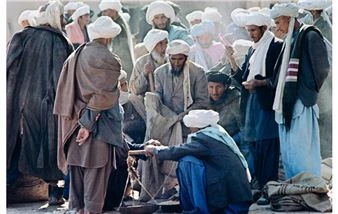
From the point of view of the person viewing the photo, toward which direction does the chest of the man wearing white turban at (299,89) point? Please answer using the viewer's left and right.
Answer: facing to the left of the viewer

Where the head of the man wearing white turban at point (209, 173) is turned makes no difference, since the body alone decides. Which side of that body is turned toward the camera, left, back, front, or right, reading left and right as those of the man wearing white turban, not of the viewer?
left

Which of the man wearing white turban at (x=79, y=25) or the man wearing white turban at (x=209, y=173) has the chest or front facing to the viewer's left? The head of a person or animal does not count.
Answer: the man wearing white turban at (x=209, y=173)

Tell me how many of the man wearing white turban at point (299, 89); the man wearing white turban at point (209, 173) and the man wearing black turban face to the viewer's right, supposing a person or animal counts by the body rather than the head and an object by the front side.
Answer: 0

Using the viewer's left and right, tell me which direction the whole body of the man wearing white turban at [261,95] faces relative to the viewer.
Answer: facing the viewer and to the left of the viewer

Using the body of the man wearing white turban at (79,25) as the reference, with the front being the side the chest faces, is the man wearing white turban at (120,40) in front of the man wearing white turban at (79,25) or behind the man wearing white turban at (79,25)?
in front

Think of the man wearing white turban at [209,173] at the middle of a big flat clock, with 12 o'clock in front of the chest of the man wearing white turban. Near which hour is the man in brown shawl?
The man in brown shawl is roughly at 12 o'clock from the man wearing white turban.
